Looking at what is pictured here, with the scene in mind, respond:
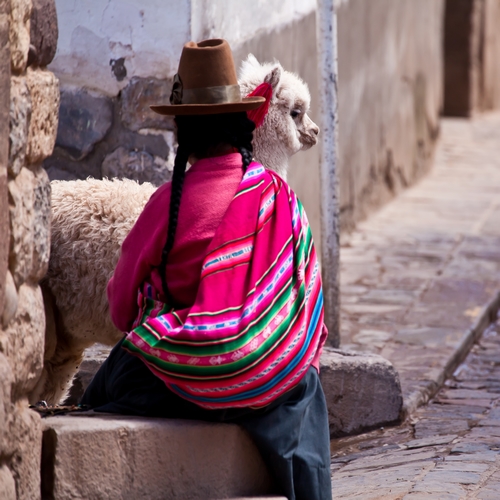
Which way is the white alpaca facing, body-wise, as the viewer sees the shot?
to the viewer's right

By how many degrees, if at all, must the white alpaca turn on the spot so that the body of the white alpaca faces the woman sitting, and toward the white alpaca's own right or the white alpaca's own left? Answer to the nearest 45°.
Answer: approximately 45° to the white alpaca's own right

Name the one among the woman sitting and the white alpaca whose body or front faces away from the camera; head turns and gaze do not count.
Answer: the woman sitting

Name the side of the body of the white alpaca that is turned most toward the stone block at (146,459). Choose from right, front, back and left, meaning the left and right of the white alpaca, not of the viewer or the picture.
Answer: right

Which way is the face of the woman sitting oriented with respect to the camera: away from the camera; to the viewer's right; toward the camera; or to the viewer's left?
away from the camera

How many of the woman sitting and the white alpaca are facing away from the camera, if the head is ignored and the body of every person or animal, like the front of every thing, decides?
1

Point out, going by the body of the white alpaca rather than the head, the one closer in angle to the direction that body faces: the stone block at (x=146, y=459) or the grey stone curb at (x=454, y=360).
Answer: the grey stone curb

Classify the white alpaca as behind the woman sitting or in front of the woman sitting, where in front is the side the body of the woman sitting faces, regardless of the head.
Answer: in front

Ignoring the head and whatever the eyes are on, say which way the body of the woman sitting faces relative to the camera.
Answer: away from the camera

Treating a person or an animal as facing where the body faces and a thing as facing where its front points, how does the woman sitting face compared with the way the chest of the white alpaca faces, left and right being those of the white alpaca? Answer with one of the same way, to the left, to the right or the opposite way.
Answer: to the left
